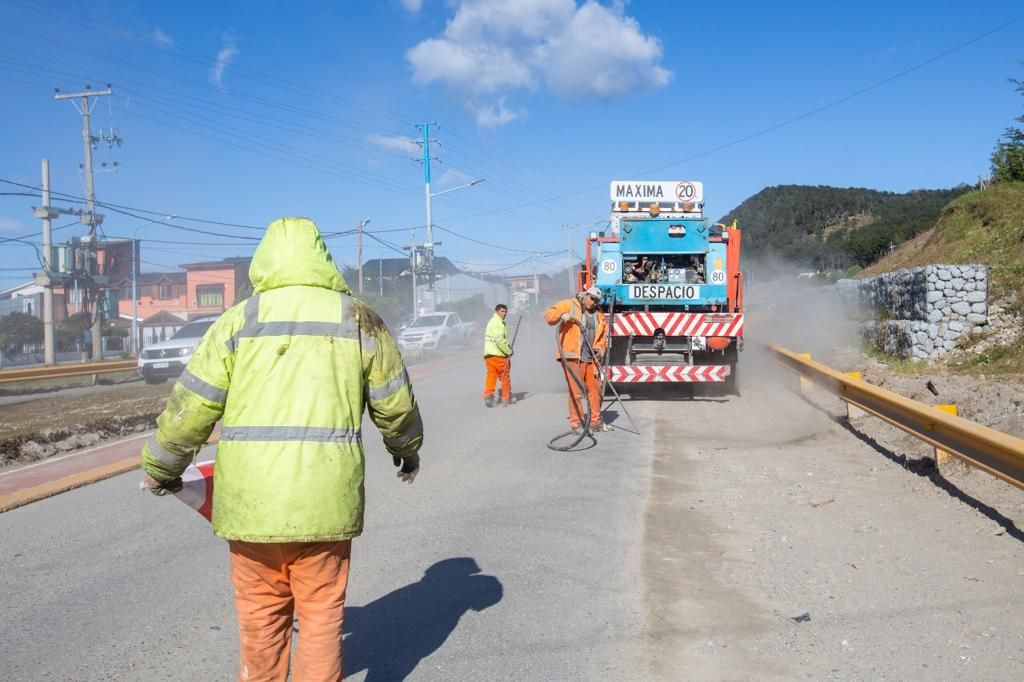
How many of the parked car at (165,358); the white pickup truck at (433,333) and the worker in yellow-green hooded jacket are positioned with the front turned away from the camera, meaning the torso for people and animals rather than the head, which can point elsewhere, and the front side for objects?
1

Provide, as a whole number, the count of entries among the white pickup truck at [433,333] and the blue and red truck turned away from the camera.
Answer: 1

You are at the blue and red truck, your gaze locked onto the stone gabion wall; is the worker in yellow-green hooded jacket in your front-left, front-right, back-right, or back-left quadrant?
back-right

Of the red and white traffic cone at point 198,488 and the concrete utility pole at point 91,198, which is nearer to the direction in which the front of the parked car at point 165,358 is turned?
the red and white traffic cone

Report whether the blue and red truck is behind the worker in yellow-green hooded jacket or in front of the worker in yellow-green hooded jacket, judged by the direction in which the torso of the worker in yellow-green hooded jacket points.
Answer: in front

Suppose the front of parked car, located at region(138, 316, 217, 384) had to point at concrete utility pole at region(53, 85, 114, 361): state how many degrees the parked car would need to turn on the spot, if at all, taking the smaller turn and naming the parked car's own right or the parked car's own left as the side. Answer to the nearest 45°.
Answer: approximately 135° to the parked car's own right

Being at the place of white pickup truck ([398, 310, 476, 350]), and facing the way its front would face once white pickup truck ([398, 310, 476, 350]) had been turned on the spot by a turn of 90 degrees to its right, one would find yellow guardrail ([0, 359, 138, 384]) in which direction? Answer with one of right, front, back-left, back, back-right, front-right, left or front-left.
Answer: left

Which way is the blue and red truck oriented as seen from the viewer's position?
away from the camera

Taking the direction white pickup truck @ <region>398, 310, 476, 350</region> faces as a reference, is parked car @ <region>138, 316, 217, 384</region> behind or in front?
in front

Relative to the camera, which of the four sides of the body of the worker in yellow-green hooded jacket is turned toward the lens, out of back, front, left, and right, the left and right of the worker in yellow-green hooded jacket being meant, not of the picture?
back

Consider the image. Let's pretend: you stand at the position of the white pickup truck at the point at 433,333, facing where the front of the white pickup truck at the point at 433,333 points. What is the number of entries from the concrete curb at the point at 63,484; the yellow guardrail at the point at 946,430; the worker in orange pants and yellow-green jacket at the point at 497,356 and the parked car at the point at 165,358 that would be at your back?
0

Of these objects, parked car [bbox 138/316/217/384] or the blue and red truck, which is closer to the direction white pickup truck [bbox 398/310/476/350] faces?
the parked car

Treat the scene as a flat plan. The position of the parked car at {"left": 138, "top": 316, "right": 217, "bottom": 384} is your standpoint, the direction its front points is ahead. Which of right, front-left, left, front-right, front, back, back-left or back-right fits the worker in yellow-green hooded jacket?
front-left

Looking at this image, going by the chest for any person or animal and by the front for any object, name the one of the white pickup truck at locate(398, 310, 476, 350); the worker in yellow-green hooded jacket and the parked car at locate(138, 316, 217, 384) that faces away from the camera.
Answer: the worker in yellow-green hooded jacket

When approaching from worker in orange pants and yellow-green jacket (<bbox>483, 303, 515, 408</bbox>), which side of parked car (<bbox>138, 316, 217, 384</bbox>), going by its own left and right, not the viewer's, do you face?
left

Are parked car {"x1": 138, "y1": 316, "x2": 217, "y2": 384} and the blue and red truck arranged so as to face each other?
no
